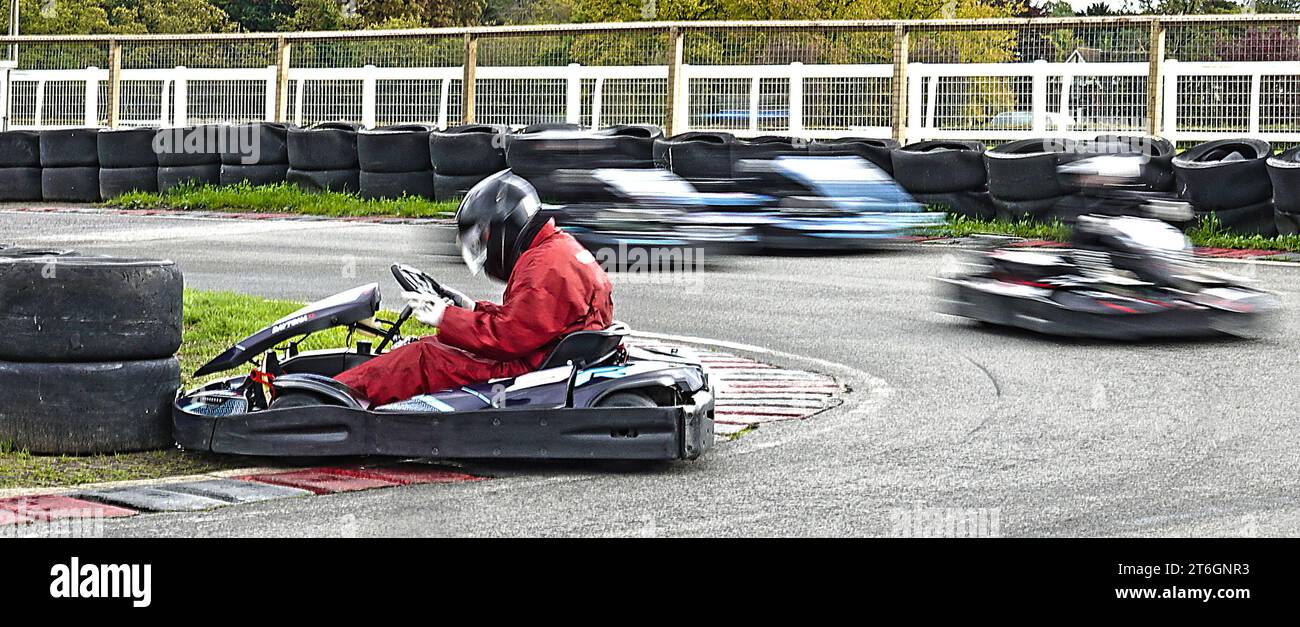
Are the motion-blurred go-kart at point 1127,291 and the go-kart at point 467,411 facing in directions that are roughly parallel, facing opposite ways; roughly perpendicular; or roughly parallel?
roughly parallel

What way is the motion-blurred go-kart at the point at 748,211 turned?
to the viewer's right

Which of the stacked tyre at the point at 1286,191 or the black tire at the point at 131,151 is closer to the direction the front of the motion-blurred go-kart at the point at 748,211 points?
the stacked tyre

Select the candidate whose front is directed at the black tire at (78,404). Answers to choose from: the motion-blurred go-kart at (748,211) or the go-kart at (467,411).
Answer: the go-kart

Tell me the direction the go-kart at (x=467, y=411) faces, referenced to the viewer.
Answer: facing to the left of the viewer

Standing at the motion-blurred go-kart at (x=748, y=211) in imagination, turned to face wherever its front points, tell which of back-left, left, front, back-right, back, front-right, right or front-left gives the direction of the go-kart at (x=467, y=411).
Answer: right

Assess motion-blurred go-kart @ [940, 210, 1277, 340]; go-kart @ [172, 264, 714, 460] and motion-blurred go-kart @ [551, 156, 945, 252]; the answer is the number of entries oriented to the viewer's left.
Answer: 2

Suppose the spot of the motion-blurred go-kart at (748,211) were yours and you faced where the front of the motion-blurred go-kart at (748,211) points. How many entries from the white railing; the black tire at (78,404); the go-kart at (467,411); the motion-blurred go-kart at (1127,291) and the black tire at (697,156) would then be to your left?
2

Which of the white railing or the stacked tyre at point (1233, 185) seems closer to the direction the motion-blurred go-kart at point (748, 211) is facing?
the stacked tyre

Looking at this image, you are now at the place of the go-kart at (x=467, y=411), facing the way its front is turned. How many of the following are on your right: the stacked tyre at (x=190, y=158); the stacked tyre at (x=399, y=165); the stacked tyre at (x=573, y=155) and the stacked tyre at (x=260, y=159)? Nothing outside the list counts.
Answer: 4

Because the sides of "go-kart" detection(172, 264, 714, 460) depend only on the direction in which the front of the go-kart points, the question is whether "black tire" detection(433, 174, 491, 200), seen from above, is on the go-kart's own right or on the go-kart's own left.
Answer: on the go-kart's own right

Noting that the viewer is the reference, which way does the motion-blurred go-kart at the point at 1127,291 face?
facing to the left of the viewer

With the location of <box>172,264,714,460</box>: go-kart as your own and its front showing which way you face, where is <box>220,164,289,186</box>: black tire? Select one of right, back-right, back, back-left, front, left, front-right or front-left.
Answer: right

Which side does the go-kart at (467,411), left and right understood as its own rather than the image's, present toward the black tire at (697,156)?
right

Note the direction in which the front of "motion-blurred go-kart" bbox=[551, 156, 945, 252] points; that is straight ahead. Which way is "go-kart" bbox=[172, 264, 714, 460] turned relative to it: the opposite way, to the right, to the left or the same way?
the opposite way

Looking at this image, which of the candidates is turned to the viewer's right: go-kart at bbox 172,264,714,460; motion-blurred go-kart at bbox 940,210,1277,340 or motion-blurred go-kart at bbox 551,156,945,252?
motion-blurred go-kart at bbox 551,156,945,252
